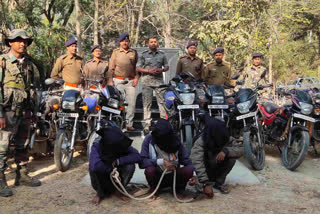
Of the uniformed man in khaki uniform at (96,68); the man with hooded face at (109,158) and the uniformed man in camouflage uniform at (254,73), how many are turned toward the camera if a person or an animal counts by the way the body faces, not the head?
3

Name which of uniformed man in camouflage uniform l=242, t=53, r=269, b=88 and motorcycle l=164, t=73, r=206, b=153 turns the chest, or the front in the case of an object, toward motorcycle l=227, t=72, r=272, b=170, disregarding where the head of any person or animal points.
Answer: the uniformed man in camouflage uniform

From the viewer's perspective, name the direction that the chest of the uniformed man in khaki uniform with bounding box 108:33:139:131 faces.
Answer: toward the camera

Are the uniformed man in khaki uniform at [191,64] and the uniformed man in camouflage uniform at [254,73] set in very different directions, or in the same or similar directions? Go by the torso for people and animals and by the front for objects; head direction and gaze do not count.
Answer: same or similar directions

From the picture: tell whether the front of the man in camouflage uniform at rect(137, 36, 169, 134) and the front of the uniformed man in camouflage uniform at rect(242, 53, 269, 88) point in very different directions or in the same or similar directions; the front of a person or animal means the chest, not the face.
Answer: same or similar directions

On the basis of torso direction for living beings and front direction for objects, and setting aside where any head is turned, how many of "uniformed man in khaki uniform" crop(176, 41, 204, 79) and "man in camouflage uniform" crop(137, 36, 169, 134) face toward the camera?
2

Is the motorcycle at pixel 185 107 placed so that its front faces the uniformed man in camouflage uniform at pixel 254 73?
no

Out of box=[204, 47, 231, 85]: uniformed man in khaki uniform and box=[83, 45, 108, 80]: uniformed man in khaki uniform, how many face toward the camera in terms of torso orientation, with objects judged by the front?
2

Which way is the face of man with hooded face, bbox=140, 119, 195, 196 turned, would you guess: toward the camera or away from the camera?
toward the camera

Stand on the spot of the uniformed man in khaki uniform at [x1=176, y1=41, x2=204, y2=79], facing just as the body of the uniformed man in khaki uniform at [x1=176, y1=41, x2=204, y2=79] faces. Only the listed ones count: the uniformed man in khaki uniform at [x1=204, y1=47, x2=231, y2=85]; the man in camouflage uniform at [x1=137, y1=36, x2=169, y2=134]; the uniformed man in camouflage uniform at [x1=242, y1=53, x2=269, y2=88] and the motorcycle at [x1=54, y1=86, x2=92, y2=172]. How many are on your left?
2

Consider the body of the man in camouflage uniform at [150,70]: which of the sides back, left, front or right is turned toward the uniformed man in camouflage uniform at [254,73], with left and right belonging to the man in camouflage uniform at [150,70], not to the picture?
left

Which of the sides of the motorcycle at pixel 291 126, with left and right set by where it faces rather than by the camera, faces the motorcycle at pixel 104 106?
right

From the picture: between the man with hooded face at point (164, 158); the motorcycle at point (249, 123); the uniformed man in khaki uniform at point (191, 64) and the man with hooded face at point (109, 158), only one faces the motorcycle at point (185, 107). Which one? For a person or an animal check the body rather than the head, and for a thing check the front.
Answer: the uniformed man in khaki uniform

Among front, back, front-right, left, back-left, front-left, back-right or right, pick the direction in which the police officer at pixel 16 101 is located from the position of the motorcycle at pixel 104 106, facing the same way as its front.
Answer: right

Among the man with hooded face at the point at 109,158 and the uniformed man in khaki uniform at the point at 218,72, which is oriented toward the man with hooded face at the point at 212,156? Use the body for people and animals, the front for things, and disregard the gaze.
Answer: the uniformed man in khaki uniform

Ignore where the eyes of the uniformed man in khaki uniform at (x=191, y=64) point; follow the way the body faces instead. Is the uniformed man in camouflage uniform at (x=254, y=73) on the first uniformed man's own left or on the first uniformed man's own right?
on the first uniformed man's own left

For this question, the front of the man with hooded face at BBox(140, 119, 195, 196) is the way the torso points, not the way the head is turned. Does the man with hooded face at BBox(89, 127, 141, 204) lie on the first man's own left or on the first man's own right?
on the first man's own right

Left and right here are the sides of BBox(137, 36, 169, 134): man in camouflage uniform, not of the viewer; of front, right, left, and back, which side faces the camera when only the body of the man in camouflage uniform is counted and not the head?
front

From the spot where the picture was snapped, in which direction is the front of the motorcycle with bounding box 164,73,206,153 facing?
facing the viewer

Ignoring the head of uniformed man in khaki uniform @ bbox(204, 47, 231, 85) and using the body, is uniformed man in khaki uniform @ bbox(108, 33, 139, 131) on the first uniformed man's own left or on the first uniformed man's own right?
on the first uniformed man's own right

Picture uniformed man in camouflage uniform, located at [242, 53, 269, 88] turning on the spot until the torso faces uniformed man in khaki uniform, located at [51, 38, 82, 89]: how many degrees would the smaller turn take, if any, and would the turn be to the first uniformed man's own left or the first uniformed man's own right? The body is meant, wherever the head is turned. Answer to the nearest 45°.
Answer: approximately 45° to the first uniformed man's own right
